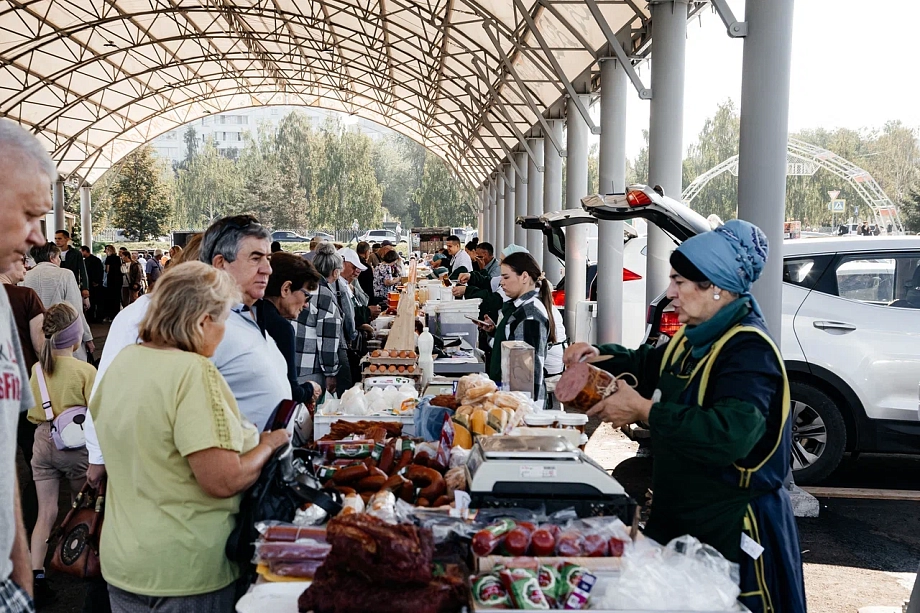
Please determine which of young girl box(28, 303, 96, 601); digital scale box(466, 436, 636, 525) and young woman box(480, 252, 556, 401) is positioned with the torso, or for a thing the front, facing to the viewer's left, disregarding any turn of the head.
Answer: young woman box(480, 252, 556, 401)

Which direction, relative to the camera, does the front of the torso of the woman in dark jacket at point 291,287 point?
to the viewer's right

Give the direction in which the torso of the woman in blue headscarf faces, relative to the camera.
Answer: to the viewer's left

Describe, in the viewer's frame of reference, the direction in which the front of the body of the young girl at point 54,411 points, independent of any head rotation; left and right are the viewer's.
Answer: facing away from the viewer and to the right of the viewer

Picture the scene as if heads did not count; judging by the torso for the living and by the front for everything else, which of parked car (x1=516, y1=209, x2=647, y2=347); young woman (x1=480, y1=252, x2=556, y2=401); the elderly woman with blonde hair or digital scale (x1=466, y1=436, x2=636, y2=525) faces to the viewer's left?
the young woman

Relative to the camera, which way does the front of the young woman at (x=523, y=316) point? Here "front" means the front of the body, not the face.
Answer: to the viewer's left

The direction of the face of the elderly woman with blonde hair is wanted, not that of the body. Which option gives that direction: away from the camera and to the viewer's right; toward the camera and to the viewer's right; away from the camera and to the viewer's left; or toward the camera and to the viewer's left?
away from the camera and to the viewer's right

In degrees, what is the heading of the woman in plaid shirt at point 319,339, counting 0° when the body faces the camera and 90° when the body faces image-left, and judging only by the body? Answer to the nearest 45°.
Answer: approximately 225°

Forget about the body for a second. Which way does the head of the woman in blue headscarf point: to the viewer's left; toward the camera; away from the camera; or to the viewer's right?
to the viewer's left

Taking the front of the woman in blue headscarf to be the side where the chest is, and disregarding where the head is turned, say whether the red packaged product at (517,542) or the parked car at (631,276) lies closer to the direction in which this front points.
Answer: the red packaged product

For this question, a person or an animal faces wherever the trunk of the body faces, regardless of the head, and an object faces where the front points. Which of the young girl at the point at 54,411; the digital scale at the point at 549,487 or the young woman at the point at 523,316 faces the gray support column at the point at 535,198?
the young girl at the point at 54,411

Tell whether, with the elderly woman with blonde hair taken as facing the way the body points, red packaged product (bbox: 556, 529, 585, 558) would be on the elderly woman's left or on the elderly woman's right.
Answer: on the elderly woman's right
